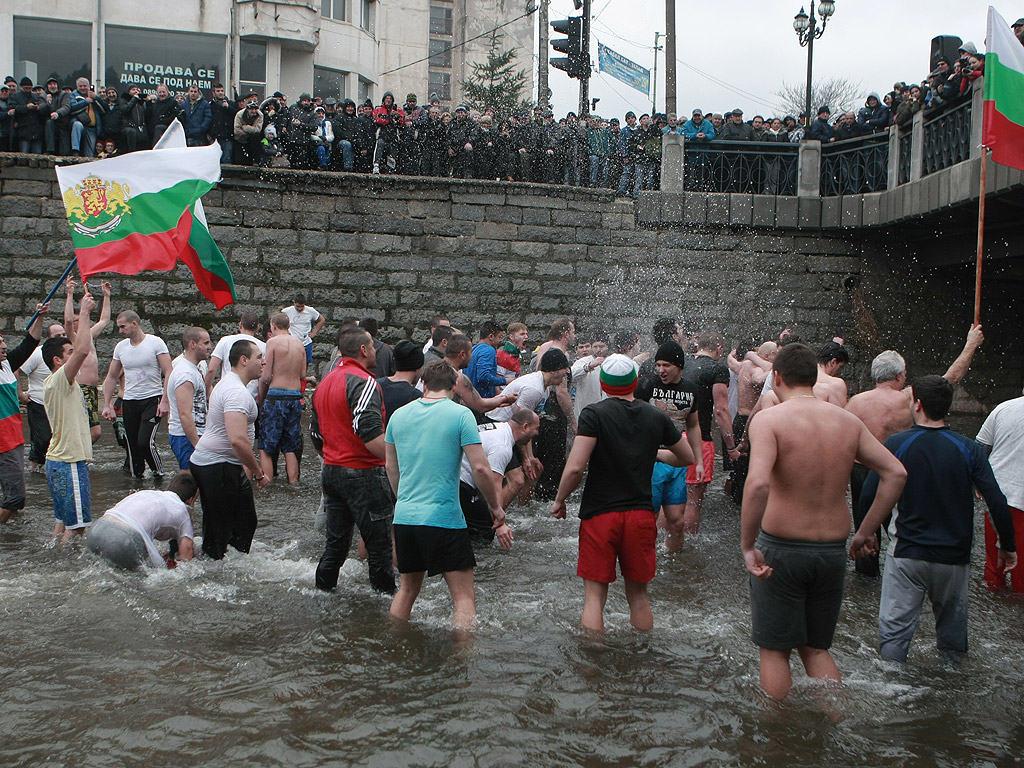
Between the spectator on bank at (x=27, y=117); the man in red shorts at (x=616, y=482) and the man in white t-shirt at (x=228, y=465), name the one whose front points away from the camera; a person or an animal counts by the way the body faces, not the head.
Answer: the man in red shorts

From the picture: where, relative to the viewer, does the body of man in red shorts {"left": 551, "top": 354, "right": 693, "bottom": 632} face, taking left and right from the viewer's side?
facing away from the viewer

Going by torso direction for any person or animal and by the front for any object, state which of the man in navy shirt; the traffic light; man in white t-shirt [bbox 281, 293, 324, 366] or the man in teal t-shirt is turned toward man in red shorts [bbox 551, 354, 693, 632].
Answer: the man in white t-shirt

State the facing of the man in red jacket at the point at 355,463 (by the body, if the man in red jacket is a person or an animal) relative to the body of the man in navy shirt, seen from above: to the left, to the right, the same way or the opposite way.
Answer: the same way

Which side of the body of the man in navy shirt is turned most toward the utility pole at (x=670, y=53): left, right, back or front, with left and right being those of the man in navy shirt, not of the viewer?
front

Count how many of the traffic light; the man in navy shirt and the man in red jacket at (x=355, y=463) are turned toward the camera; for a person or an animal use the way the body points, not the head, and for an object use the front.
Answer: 0

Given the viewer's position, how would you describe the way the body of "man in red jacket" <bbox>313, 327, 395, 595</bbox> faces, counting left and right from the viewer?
facing away from the viewer and to the right of the viewer

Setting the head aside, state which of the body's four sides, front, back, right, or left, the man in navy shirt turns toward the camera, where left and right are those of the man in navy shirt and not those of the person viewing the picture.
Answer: back

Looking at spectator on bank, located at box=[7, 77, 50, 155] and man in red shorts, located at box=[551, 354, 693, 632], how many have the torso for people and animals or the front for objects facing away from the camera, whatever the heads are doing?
1

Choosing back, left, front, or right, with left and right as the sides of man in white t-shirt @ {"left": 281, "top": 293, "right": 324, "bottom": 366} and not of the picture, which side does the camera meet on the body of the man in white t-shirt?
front

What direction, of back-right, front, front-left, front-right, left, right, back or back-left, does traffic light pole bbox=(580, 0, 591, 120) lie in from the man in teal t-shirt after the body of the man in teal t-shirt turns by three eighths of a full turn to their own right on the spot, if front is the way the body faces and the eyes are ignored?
back-left

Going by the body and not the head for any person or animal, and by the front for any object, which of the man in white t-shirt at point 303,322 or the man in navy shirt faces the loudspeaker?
the man in navy shirt

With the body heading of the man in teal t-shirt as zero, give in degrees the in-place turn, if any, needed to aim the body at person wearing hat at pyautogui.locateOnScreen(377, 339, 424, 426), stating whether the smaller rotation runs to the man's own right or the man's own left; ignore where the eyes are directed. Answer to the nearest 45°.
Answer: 0° — they already face them

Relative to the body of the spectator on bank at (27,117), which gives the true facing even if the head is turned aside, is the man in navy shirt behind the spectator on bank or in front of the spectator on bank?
in front
